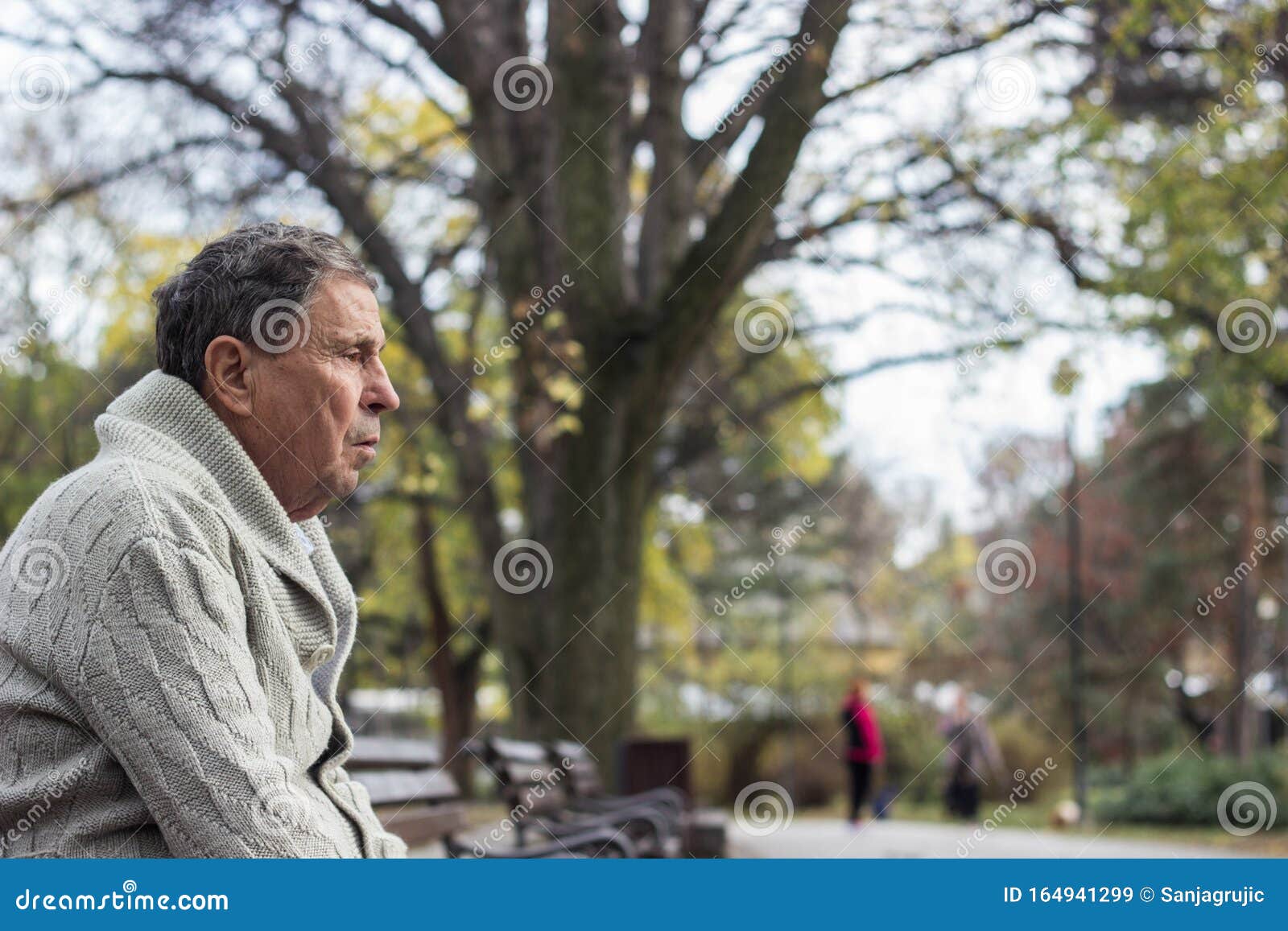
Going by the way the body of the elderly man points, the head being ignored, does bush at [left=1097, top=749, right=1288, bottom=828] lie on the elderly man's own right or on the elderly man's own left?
on the elderly man's own left

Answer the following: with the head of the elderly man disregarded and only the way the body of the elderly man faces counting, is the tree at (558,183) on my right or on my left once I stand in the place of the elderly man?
on my left

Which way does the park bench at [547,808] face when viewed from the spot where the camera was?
facing the viewer and to the right of the viewer

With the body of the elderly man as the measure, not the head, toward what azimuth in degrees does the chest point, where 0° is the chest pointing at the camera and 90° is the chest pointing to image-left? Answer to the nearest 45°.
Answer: approximately 270°

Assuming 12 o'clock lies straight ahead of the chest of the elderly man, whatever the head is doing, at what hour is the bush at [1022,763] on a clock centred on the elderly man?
The bush is roughly at 10 o'clock from the elderly man.

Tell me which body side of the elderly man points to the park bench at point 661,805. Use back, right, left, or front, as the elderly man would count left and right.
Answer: left

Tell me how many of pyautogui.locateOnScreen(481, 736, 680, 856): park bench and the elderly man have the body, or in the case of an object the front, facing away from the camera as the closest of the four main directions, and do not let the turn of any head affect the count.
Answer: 0

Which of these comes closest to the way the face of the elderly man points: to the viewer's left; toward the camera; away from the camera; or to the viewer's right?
to the viewer's right
